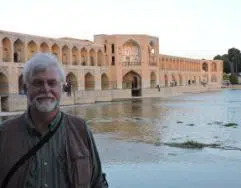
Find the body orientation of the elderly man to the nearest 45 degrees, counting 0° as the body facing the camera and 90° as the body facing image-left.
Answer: approximately 0°
